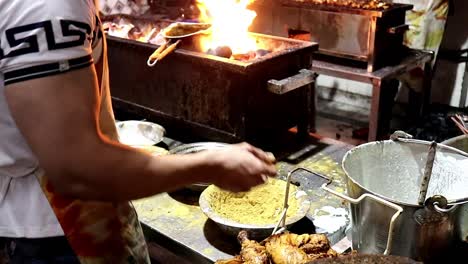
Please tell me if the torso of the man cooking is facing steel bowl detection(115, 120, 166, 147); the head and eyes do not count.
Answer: no

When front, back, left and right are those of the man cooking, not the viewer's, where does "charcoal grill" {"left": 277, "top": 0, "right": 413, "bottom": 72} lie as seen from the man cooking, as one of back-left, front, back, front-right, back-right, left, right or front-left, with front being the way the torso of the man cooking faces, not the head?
front-left

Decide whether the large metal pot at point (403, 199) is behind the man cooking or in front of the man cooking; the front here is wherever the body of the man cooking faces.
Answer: in front

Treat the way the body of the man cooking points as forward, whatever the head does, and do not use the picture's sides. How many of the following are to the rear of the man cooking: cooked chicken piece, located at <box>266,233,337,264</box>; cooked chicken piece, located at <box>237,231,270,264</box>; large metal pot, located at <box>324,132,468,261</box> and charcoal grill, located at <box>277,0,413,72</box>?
0

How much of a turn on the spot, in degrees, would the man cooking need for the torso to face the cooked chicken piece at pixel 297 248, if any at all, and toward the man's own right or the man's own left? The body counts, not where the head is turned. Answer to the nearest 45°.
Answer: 0° — they already face it

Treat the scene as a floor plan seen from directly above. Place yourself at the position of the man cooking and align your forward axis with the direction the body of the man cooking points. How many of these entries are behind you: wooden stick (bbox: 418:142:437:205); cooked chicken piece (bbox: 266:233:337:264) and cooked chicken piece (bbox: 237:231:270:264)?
0

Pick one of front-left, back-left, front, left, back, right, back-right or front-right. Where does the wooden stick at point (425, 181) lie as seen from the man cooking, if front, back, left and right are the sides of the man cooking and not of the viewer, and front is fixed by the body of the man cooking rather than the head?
front

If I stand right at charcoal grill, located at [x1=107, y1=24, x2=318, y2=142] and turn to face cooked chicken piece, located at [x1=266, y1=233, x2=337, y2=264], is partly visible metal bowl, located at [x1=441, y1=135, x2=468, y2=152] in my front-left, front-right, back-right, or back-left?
front-left

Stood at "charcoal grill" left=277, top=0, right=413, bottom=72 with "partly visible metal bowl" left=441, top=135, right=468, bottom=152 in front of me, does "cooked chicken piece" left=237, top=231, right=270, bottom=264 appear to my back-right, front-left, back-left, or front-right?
front-right

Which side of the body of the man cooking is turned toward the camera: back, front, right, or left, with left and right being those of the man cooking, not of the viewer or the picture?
right

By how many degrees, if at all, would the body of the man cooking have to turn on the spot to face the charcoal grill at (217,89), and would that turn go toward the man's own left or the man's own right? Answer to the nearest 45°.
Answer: approximately 45° to the man's own left

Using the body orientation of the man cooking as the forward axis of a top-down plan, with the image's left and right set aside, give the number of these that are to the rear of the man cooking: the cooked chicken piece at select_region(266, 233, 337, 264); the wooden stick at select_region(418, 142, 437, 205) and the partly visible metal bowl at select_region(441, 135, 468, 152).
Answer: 0

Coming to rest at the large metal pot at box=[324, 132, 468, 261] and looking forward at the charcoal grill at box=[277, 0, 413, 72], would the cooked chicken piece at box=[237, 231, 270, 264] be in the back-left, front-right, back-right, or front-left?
back-left

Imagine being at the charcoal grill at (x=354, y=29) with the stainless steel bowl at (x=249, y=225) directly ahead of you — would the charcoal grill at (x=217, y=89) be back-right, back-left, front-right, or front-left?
front-right
